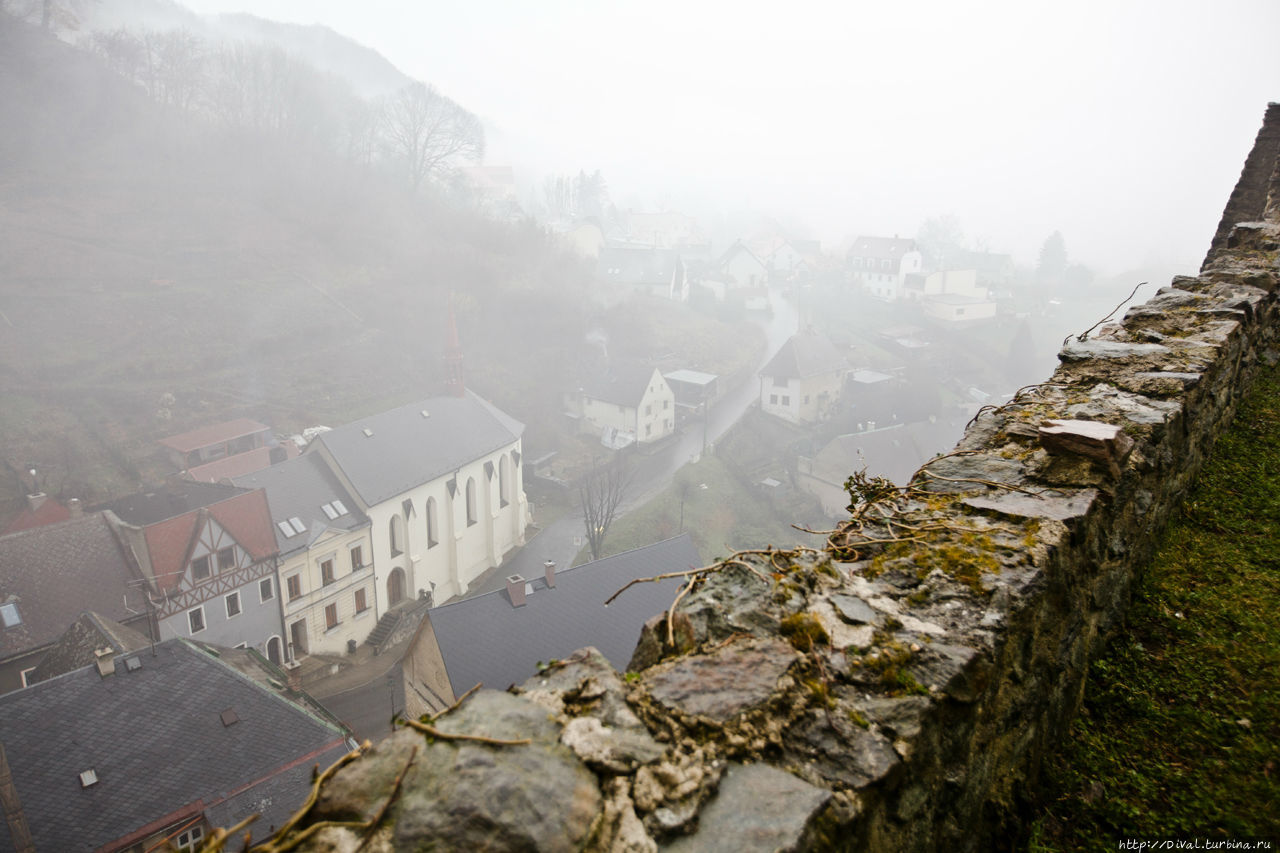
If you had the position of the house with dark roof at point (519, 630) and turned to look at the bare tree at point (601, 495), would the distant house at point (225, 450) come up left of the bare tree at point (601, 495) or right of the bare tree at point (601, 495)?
left

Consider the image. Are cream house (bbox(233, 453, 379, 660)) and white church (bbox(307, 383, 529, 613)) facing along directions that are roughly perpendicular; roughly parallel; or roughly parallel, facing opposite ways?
roughly parallel

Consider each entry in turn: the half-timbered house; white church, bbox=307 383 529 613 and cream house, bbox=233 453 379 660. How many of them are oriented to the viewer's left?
0

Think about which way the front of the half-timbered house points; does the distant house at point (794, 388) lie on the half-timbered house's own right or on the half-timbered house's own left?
on the half-timbered house's own left

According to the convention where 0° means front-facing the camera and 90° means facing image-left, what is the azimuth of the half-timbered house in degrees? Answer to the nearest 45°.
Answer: approximately 315°

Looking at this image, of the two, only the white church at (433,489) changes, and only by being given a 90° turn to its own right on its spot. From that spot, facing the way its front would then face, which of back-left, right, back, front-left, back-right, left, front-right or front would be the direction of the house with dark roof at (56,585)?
front

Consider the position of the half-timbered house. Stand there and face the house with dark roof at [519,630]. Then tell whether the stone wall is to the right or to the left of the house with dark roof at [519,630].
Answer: right

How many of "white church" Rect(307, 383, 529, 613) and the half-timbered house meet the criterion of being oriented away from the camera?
0

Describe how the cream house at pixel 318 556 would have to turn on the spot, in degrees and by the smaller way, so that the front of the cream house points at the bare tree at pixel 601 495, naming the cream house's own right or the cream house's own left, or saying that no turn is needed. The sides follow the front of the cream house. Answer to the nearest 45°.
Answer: approximately 90° to the cream house's own left

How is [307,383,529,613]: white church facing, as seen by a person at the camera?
facing the viewer and to the right of the viewer

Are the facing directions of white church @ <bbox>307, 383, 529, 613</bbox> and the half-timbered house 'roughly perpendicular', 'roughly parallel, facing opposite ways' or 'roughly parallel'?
roughly parallel

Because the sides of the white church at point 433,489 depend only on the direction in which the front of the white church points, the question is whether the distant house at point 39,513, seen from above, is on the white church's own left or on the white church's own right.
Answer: on the white church's own right

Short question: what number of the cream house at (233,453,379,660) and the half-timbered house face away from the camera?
0
